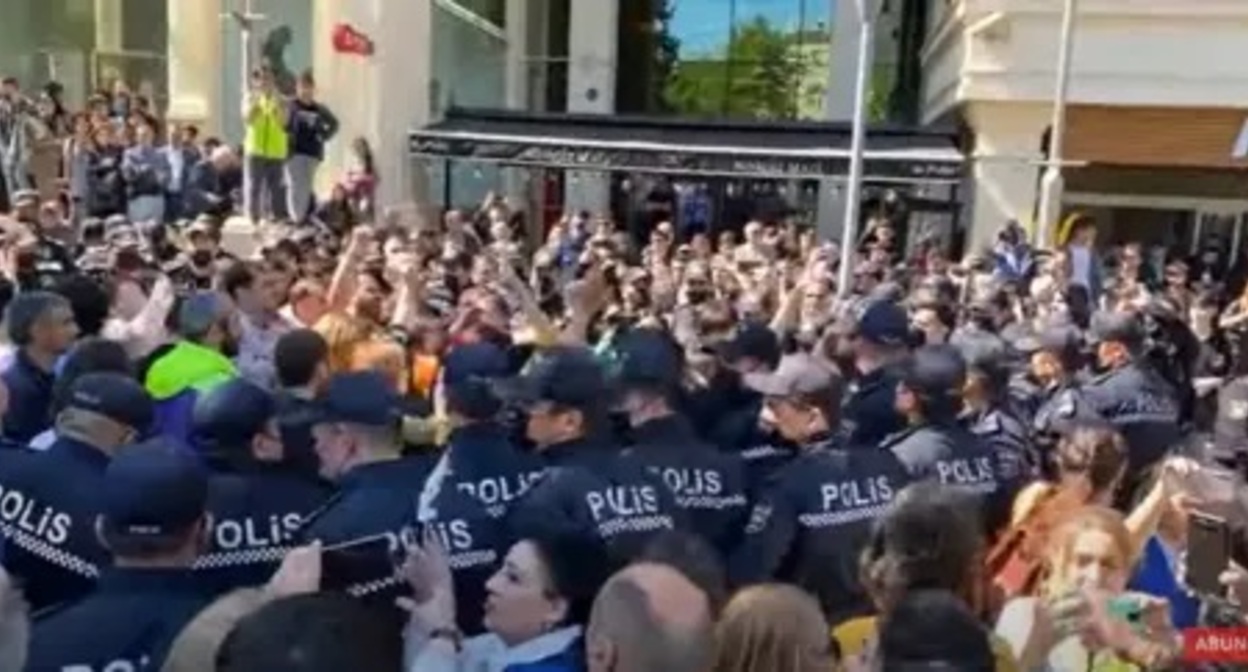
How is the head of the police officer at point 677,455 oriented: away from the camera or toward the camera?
away from the camera

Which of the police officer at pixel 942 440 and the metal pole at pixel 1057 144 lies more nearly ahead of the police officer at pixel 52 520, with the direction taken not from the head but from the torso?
the metal pole

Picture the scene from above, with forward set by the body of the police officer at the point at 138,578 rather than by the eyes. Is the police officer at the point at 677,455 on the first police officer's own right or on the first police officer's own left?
on the first police officer's own right

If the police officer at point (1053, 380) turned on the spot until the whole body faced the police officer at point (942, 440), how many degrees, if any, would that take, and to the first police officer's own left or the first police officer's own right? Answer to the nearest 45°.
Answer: approximately 90° to the first police officer's own left

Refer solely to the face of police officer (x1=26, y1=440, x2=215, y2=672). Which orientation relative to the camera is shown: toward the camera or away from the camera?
away from the camera

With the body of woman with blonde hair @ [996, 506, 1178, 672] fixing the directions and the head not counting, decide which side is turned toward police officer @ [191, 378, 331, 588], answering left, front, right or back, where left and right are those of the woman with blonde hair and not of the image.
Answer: right

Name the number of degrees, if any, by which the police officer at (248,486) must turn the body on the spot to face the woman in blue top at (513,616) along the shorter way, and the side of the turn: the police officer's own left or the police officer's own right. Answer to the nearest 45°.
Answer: approximately 90° to the police officer's own right

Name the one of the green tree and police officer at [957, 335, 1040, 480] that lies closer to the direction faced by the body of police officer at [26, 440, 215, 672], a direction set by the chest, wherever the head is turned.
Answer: the green tree

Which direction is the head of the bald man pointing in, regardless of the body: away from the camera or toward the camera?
away from the camera
